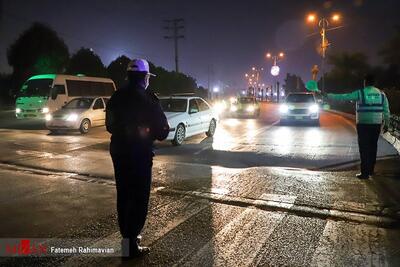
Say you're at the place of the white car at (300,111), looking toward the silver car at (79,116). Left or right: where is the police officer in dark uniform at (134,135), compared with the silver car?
left

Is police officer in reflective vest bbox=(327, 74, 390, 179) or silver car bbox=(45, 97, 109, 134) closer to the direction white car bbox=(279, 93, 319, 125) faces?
the police officer in reflective vest

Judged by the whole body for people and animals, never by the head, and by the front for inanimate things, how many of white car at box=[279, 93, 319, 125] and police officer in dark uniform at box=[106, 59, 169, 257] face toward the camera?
1

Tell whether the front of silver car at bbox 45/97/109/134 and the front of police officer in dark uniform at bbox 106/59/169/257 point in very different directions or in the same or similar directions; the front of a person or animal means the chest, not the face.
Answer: very different directions

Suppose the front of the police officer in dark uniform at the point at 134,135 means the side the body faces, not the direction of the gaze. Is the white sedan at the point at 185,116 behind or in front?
in front

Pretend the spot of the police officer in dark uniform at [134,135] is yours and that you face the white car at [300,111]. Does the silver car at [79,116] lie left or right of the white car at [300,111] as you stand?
left

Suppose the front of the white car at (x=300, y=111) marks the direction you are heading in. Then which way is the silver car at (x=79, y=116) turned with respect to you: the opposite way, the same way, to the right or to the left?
the same way

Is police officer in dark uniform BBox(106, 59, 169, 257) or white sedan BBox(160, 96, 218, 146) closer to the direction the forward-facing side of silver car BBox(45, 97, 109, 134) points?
the police officer in dark uniform

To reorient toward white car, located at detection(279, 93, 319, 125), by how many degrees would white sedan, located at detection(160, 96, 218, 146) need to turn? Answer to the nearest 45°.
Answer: approximately 180°

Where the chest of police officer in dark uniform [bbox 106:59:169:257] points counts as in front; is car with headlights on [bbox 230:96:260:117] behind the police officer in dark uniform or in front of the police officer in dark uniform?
in front

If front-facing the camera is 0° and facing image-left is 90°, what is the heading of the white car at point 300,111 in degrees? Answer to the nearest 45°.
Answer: approximately 0°

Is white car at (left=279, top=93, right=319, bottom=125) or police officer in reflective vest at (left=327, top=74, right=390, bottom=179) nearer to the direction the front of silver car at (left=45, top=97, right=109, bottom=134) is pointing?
the police officer in reflective vest

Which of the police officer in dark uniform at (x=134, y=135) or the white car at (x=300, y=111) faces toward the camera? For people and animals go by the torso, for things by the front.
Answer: the white car

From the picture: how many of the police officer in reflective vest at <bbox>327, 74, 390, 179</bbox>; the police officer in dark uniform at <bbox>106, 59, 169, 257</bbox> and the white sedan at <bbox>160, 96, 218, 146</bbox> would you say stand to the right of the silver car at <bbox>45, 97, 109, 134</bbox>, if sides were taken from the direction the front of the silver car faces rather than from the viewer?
0

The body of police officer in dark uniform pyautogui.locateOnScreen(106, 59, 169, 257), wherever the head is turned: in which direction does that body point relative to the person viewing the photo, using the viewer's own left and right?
facing away from the viewer and to the right of the viewer

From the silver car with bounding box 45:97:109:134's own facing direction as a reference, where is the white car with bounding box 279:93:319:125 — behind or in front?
behind

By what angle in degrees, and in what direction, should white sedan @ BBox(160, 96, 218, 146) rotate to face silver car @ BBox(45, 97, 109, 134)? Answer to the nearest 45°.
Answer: approximately 90° to its right

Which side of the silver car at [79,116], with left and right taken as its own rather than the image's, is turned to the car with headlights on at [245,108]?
back

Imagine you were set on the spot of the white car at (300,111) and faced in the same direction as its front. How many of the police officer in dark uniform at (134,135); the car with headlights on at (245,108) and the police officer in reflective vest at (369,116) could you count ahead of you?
2

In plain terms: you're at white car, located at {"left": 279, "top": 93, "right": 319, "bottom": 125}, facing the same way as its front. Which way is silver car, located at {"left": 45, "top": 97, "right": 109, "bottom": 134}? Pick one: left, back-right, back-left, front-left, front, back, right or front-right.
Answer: front-right
